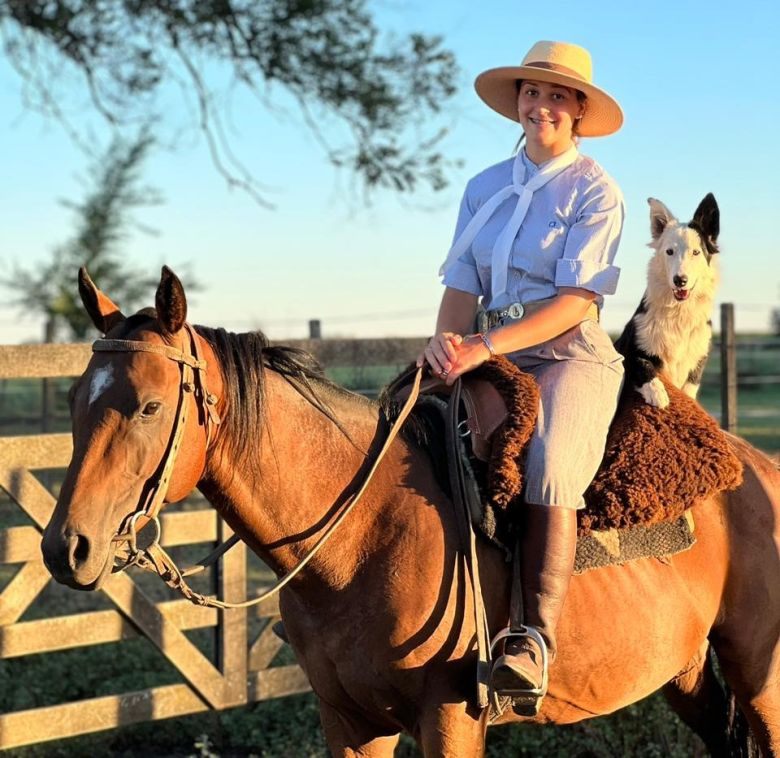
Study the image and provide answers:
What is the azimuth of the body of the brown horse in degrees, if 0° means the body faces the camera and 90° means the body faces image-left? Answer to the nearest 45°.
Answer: approximately 45°

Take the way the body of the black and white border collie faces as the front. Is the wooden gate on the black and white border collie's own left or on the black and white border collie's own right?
on the black and white border collie's own right

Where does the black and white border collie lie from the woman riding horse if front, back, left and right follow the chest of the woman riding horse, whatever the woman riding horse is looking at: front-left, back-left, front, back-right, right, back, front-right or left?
back

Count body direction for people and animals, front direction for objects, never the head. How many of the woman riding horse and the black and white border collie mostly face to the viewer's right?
0

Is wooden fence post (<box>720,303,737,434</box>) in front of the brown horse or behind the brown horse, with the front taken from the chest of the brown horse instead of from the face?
behind

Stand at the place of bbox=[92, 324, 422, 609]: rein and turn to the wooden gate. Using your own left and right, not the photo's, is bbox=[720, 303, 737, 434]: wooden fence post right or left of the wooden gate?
right

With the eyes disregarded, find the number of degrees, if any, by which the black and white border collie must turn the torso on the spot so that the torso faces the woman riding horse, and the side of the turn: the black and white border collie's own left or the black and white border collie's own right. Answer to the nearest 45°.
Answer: approximately 45° to the black and white border collie's own right

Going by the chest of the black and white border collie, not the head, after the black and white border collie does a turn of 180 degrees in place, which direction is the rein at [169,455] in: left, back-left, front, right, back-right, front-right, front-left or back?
back-left
